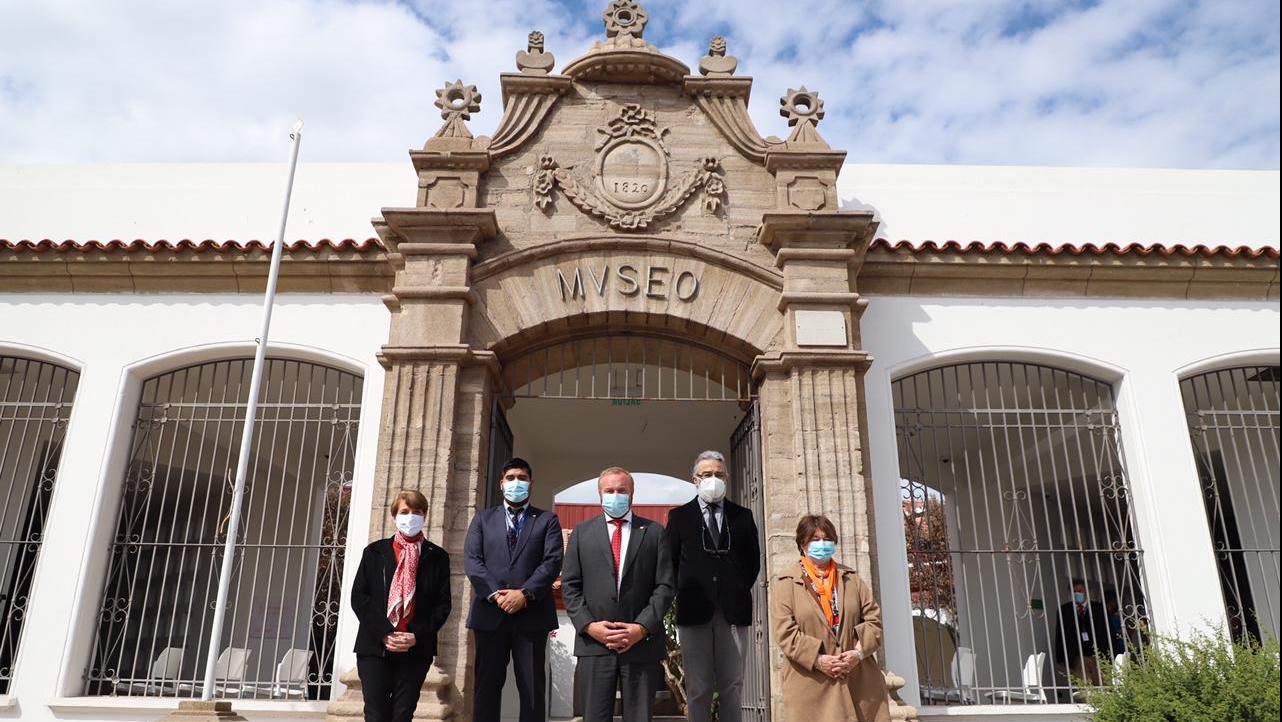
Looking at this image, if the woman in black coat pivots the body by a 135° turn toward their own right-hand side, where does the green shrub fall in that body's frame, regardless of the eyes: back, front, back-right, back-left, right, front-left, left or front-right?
back-right

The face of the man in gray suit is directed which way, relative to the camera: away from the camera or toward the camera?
toward the camera

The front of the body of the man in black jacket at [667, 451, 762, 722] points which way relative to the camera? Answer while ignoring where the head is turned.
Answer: toward the camera

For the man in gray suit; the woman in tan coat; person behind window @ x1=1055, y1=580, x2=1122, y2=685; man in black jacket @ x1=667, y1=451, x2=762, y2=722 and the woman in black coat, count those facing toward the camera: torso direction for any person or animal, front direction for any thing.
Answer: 5

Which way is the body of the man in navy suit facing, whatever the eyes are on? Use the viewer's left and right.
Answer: facing the viewer

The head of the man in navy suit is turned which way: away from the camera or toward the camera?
toward the camera

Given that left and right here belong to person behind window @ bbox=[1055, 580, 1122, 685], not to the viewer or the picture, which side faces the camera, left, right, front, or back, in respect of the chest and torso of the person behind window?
front

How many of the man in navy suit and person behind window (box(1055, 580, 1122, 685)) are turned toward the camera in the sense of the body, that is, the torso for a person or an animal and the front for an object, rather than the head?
2

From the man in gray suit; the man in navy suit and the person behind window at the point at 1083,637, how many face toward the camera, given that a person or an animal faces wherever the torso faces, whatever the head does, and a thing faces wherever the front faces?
3

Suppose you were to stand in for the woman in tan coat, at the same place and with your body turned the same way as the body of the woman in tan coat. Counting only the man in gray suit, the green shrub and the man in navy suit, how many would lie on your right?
2

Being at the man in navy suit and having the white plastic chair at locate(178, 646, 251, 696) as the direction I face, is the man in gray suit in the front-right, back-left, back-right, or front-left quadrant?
back-right

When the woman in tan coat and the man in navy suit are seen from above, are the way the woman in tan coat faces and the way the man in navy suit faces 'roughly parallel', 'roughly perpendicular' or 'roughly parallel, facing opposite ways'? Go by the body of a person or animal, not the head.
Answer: roughly parallel

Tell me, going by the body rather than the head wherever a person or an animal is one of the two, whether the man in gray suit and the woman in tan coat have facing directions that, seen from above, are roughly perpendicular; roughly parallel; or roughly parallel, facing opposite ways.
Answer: roughly parallel

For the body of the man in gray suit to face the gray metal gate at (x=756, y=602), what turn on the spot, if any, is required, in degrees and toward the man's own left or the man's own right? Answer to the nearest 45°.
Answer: approximately 135° to the man's own left

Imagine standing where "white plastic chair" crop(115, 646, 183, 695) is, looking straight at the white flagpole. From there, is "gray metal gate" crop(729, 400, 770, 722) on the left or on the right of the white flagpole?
left

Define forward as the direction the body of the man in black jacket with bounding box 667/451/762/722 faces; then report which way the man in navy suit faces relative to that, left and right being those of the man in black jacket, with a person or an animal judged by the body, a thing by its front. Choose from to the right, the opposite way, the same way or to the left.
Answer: the same way

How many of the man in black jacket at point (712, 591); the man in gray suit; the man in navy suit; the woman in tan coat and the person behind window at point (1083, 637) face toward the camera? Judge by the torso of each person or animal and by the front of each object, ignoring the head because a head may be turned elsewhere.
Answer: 5

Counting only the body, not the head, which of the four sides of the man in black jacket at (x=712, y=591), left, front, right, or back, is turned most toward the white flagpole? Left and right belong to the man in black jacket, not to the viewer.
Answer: right
